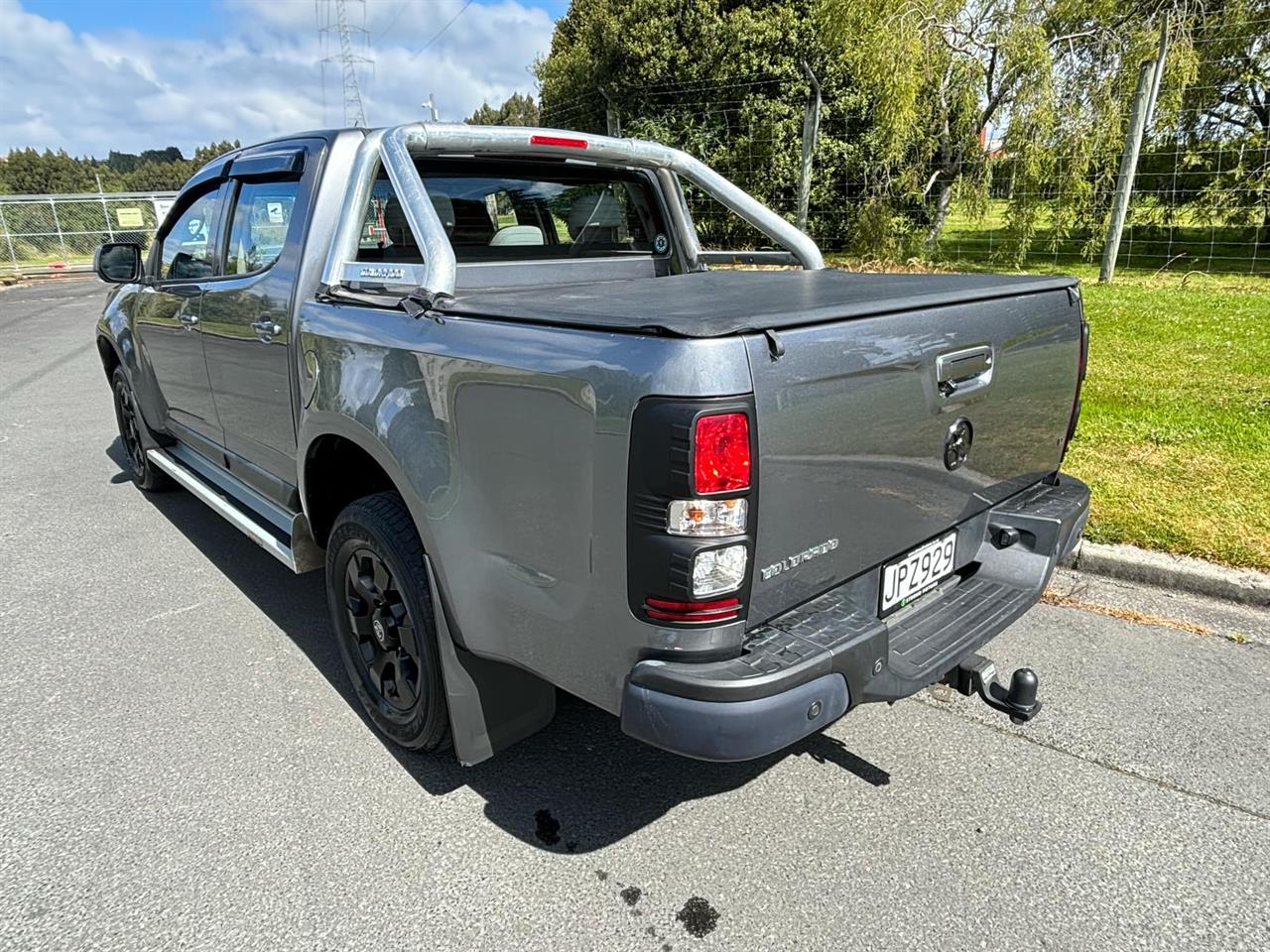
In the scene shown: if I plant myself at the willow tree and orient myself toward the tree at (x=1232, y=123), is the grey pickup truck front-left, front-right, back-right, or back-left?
back-right

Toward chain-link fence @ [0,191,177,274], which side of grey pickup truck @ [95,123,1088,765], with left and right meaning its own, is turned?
front

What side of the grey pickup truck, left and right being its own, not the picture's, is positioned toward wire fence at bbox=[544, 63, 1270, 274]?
right

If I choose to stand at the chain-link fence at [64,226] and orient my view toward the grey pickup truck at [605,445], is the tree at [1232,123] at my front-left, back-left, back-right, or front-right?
front-left

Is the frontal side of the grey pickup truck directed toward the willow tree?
no

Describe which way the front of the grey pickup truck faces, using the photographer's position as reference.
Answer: facing away from the viewer and to the left of the viewer

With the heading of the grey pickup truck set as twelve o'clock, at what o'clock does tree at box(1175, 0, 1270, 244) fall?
The tree is roughly at 3 o'clock from the grey pickup truck.
